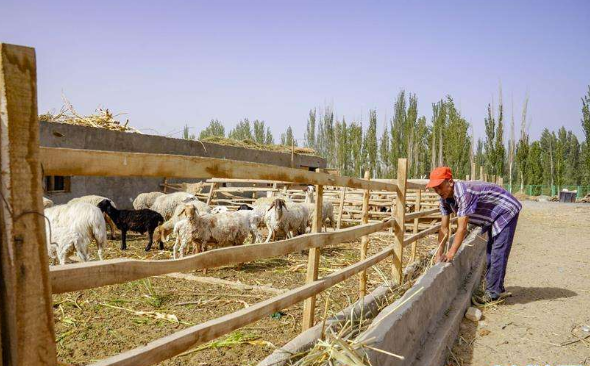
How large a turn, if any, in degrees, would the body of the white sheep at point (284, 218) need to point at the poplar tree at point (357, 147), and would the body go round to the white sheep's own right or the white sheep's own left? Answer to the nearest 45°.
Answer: approximately 135° to the white sheep's own right

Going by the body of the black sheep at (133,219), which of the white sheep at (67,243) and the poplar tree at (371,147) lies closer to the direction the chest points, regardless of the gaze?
the white sheep

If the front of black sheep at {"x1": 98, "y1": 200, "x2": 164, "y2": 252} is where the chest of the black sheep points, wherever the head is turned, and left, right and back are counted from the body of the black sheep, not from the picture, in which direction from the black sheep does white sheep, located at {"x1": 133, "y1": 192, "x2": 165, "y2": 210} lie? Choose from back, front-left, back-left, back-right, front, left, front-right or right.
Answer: right

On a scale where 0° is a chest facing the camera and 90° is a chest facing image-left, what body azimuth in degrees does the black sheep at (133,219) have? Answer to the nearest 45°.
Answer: approximately 90°

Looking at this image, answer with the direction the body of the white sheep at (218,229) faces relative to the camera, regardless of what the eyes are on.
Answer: to the viewer's left
